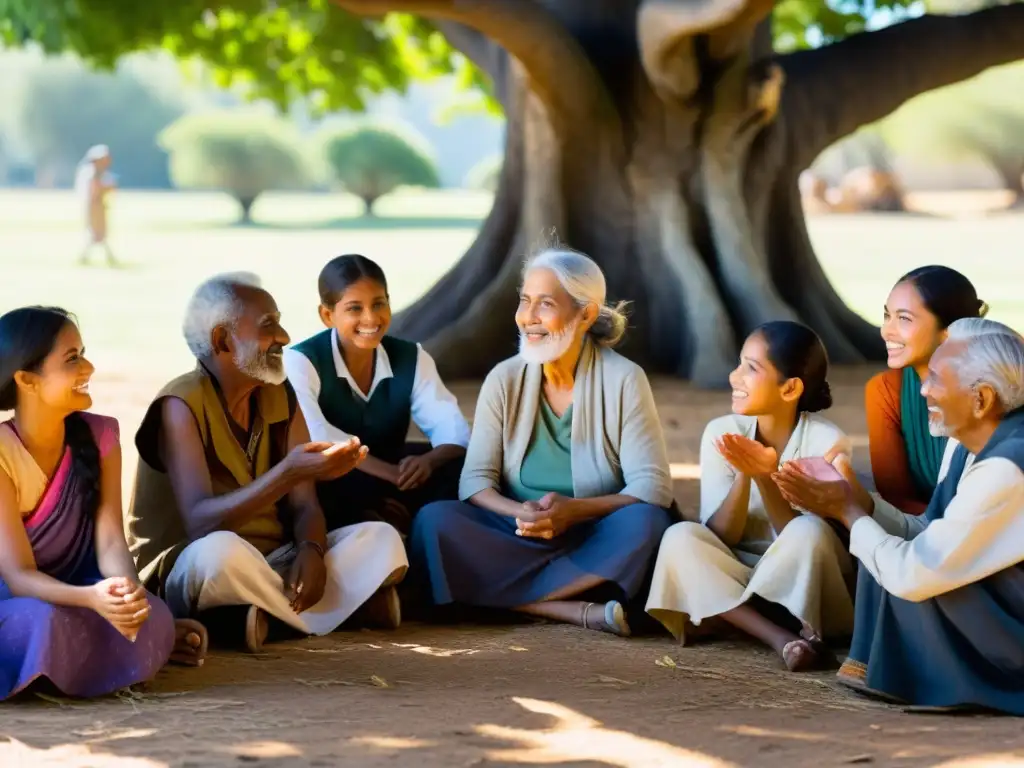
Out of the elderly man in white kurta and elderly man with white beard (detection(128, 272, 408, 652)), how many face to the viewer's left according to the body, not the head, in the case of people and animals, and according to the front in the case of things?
1

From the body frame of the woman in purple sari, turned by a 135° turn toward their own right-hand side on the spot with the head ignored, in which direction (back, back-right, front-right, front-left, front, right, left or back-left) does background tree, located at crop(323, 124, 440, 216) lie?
right

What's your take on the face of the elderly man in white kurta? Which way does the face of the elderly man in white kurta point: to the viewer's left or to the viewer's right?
to the viewer's left

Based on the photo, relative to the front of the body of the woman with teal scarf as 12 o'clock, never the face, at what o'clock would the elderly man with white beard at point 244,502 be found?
The elderly man with white beard is roughly at 1 o'clock from the woman with teal scarf.

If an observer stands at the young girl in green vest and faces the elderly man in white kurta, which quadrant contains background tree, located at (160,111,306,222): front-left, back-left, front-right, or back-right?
back-left

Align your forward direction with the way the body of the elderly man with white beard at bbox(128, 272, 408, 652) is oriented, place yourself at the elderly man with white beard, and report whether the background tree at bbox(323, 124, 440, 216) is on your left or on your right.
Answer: on your left

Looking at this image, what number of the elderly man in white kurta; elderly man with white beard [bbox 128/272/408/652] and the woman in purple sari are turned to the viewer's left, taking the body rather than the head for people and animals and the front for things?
1

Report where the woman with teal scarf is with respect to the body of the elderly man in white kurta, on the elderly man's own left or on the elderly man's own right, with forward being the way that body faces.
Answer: on the elderly man's own right

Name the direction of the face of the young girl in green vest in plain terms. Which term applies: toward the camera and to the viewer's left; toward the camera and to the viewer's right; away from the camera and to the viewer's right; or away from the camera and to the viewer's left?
toward the camera and to the viewer's right

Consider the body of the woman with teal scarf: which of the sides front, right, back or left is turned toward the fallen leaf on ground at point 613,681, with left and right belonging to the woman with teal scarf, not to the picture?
front

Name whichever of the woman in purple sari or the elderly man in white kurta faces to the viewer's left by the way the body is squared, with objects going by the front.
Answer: the elderly man in white kurta

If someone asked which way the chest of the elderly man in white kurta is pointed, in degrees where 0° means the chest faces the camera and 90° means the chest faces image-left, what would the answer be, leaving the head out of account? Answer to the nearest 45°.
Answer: approximately 90°

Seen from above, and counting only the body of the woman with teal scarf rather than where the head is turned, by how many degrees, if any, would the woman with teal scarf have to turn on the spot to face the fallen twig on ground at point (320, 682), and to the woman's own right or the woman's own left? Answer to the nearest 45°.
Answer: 0° — they already face it

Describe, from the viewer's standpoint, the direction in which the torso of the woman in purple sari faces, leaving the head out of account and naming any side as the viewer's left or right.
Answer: facing the viewer and to the right of the viewer

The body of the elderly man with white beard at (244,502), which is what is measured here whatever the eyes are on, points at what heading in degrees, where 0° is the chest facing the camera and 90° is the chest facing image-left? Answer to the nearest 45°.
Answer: approximately 315°

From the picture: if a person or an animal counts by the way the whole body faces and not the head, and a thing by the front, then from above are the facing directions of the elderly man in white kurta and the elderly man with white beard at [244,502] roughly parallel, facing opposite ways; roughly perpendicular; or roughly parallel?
roughly parallel, facing opposite ways
